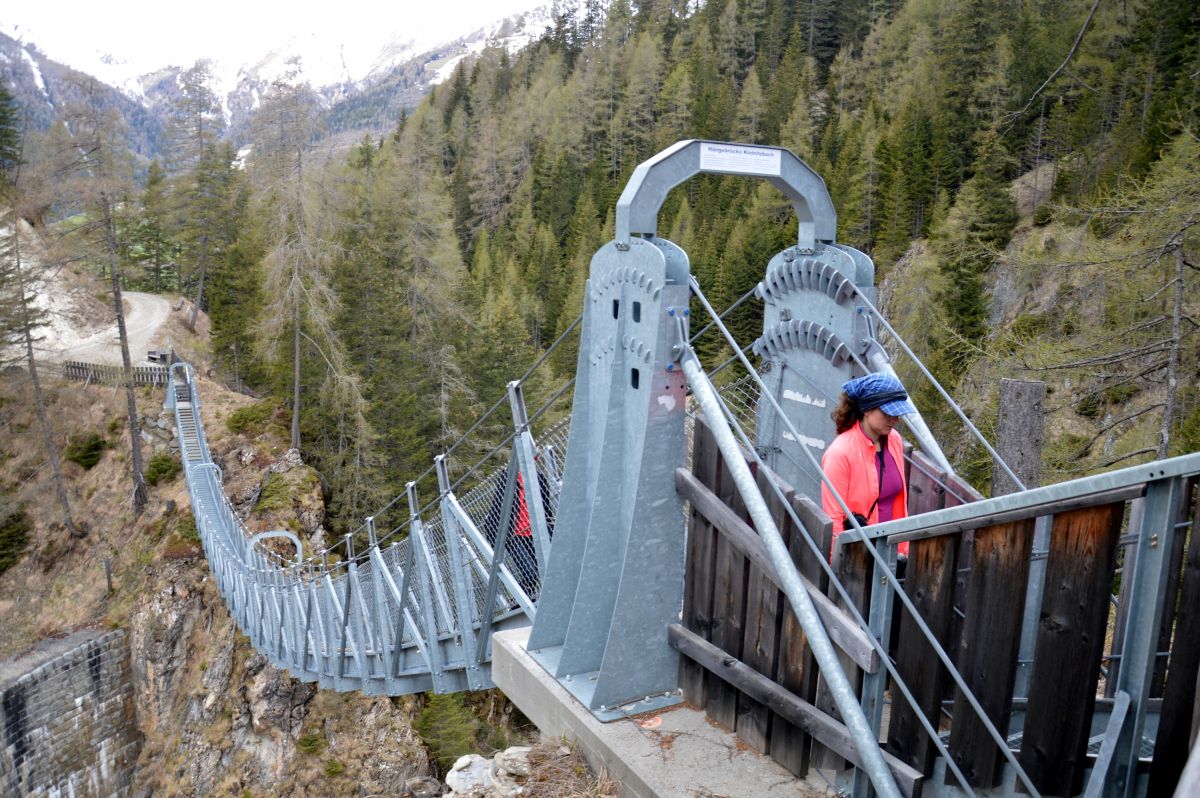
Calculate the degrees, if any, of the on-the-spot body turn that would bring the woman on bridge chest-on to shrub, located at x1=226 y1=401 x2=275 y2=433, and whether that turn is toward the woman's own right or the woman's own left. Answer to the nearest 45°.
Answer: approximately 180°

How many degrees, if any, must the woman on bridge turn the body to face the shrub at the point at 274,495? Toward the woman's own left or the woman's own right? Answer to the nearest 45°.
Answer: approximately 180°

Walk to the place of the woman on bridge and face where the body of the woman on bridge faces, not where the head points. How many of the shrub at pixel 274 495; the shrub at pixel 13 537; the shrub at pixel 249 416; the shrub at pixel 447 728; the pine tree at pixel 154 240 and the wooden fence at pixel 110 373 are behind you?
6

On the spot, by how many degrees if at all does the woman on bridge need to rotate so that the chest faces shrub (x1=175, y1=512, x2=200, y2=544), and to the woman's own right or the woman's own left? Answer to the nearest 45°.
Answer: approximately 180°

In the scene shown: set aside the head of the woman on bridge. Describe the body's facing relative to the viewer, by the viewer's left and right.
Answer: facing the viewer and to the right of the viewer

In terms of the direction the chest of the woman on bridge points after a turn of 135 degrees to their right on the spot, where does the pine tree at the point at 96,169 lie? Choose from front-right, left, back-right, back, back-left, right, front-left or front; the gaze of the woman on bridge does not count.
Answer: front-right

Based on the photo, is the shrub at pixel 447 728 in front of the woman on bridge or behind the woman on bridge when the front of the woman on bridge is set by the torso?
behind

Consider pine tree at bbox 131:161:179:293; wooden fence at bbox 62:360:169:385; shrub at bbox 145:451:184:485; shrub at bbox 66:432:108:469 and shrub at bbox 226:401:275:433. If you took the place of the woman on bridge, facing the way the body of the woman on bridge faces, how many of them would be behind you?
5

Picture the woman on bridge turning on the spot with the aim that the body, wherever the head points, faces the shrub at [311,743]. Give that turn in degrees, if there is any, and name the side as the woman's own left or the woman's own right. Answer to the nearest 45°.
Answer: approximately 180°

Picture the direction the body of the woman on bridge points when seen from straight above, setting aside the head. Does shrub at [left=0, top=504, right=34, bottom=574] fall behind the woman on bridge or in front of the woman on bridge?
behind

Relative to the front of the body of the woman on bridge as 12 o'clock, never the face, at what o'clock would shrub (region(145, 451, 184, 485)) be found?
The shrub is roughly at 6 o'clock from the woman on bridge.
